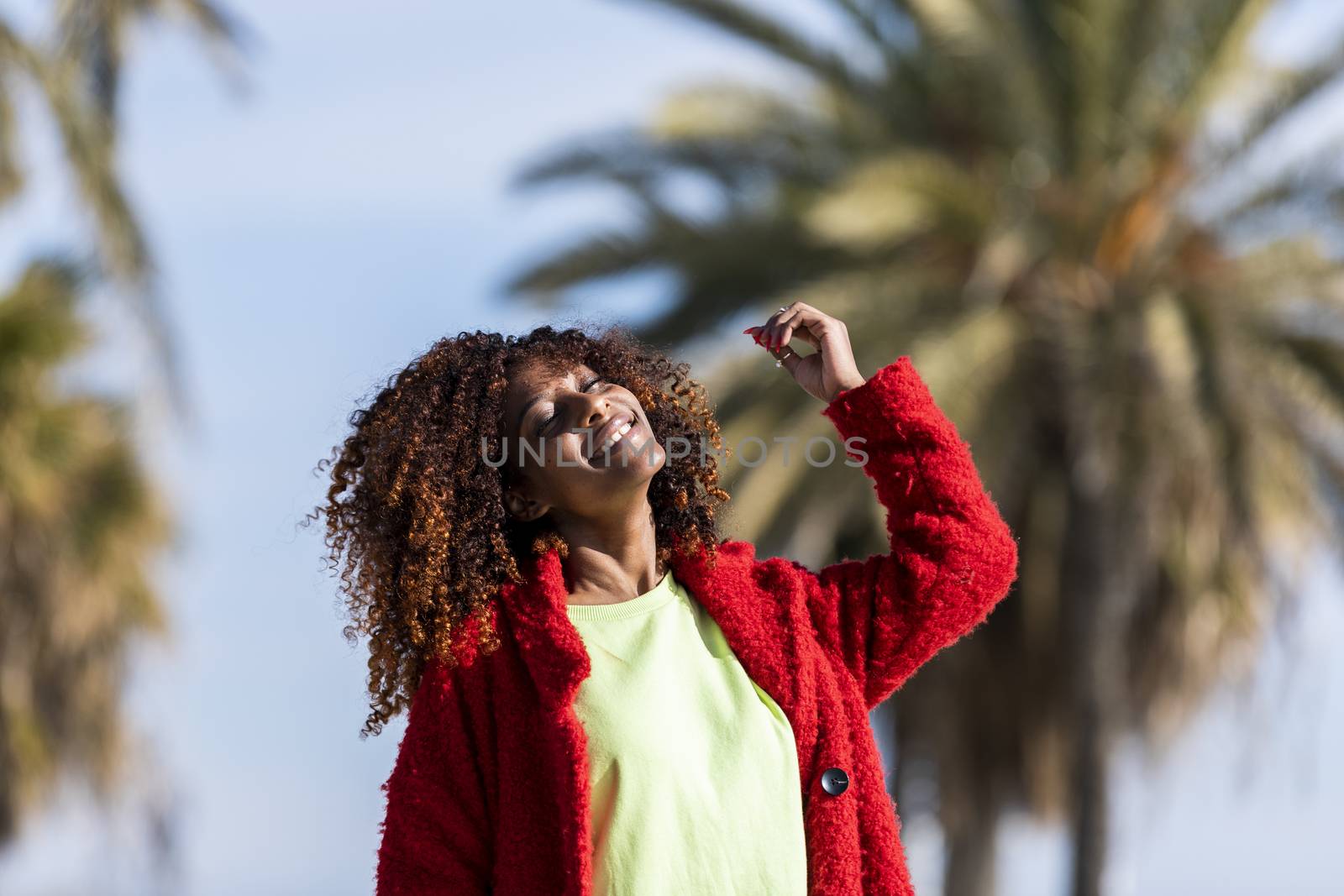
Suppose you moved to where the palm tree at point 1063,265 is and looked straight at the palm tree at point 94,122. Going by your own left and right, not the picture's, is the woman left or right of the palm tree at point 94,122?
left

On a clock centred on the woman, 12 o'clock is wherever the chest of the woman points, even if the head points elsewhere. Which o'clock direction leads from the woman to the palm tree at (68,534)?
The palm tree is roughly at 5 o'clock from the woman.

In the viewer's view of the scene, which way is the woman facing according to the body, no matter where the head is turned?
toward the camera

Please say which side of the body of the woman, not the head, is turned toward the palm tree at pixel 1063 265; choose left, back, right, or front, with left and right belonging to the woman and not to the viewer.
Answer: back

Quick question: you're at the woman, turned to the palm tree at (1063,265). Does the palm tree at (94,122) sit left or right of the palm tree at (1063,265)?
left

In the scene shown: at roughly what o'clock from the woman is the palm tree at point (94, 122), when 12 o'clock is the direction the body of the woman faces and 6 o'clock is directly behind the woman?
The palm tree is roughly at 5 o'clock from the woman.

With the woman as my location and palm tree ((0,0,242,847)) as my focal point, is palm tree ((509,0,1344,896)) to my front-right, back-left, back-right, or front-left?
front-right
